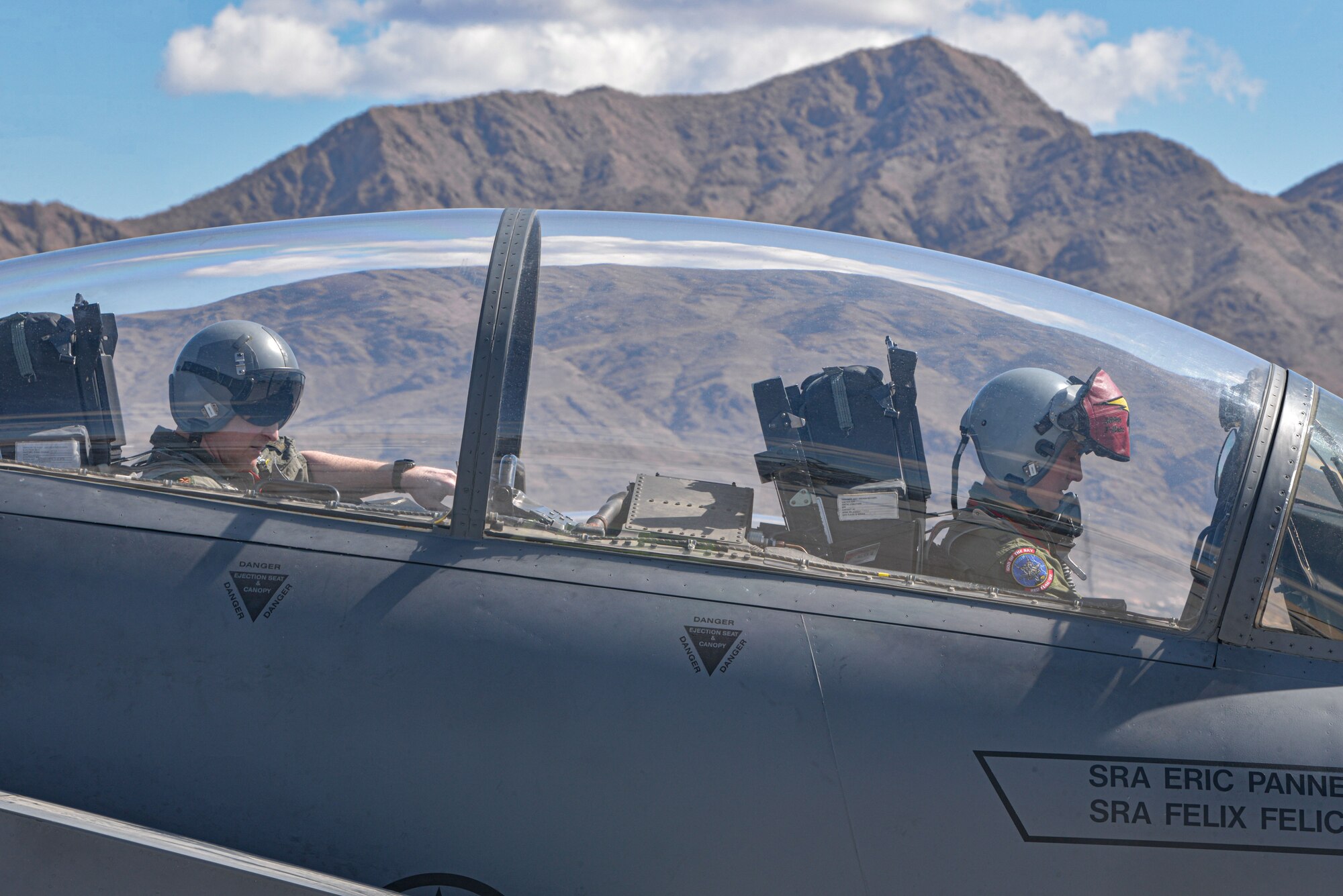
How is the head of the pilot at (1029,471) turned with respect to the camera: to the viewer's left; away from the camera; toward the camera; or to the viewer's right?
to the viewer's right

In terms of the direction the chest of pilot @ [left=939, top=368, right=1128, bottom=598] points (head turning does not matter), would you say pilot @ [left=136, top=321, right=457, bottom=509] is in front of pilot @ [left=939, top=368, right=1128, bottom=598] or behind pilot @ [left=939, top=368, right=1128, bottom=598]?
behind

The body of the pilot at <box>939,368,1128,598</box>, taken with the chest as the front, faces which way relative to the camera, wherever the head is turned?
to the viewer's right
